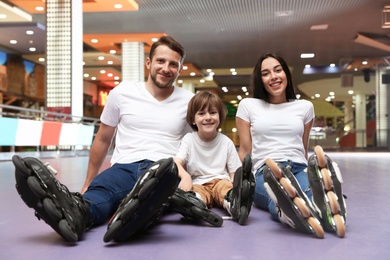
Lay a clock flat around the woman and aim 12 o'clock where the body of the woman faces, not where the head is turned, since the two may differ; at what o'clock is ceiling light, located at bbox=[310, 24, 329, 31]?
The ceiling light is roughly at 6 o'clock from the woman.

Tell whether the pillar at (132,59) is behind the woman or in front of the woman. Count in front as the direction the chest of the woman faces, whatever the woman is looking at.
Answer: behind

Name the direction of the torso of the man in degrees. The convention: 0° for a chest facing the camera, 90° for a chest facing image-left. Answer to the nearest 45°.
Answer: approximately 0°

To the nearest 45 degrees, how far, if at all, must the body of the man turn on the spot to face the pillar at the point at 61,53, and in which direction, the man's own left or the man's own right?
approximately 180°

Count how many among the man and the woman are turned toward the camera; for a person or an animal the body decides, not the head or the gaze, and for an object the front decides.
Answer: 2

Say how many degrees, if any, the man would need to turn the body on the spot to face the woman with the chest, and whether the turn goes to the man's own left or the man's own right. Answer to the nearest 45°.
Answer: approximately 90° to the man's own left

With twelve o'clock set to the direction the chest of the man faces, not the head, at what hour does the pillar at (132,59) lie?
The pillar is roughly at 6 o'clock from the man.

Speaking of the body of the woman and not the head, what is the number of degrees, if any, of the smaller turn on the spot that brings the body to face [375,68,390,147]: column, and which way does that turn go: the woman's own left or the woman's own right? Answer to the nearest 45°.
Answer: approximately 180°

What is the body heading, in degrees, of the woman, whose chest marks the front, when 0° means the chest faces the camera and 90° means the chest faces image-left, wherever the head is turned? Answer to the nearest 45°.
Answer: approximately 0°
